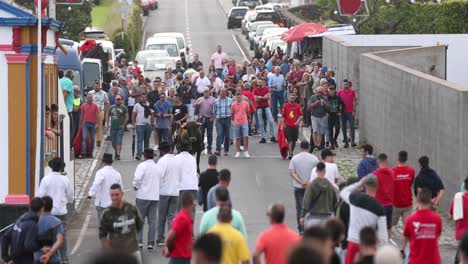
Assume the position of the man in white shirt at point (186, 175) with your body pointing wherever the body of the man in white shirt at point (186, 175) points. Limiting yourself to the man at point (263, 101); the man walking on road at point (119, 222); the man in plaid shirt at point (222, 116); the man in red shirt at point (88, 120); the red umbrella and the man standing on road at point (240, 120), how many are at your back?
1

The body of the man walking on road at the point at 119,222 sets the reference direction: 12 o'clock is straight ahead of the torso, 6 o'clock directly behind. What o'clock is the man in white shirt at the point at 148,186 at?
The man in white shirt is roughly at 6 o'clock from the man walking on road.

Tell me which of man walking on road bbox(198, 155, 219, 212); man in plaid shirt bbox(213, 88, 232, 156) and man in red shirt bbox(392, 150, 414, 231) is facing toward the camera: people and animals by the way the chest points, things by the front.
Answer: the man in plaid shirt

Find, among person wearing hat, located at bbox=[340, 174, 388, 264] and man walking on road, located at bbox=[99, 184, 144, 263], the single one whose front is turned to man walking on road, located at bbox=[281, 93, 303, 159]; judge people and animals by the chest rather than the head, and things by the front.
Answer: the person wearing hat

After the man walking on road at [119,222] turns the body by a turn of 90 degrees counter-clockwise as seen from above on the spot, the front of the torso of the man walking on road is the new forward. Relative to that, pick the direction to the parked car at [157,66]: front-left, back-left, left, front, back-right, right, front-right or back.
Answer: left

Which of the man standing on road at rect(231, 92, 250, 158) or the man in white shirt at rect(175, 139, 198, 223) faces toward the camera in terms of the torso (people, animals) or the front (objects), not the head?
the man standing on road

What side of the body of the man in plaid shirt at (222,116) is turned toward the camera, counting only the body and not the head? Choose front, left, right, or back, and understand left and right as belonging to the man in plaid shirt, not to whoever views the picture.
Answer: front

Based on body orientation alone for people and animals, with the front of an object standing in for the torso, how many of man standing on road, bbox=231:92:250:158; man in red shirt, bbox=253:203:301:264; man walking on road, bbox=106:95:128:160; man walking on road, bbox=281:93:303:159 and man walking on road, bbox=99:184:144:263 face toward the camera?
4

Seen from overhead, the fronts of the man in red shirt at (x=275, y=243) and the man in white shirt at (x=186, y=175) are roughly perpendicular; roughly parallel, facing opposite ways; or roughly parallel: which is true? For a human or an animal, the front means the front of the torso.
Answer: roughly parallel

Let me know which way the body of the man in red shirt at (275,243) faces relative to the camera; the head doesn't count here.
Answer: away from the camera

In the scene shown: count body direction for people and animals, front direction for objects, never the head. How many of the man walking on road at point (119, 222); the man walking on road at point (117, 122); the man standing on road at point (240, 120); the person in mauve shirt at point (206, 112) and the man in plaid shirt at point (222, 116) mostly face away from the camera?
0

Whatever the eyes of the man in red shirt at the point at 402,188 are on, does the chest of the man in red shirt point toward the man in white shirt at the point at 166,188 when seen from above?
no

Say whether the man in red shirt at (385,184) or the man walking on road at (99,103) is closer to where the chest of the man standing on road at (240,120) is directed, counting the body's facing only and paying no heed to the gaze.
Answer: the man in red shirt

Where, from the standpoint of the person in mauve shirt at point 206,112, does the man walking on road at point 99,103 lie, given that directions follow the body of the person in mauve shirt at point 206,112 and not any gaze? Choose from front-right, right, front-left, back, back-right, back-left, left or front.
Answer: back-right

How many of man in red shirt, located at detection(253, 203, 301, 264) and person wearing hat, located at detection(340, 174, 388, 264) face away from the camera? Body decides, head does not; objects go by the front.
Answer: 2

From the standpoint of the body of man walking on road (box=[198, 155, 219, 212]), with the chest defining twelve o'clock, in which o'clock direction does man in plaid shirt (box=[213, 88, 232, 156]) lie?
The man in plaid shirt is roughly at 12 o'clock from the man walking on road.

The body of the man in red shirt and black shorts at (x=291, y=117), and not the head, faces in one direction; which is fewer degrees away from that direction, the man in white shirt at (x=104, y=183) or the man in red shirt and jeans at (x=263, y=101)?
the man in white shirt

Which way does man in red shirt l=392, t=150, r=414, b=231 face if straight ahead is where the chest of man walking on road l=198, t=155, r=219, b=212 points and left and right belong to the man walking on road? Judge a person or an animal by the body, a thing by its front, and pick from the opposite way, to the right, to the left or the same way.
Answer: the same way

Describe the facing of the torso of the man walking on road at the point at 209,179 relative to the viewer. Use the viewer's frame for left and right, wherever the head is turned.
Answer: facing away from the viewer

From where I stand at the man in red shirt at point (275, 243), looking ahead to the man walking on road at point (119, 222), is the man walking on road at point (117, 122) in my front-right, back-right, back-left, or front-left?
front-right

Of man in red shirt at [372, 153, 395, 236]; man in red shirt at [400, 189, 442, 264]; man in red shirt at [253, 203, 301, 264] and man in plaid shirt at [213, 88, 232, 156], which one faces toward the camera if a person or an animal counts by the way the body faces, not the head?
the man in plaid shirt

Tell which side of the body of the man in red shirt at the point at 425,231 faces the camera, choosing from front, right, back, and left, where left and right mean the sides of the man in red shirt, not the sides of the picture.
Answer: back
